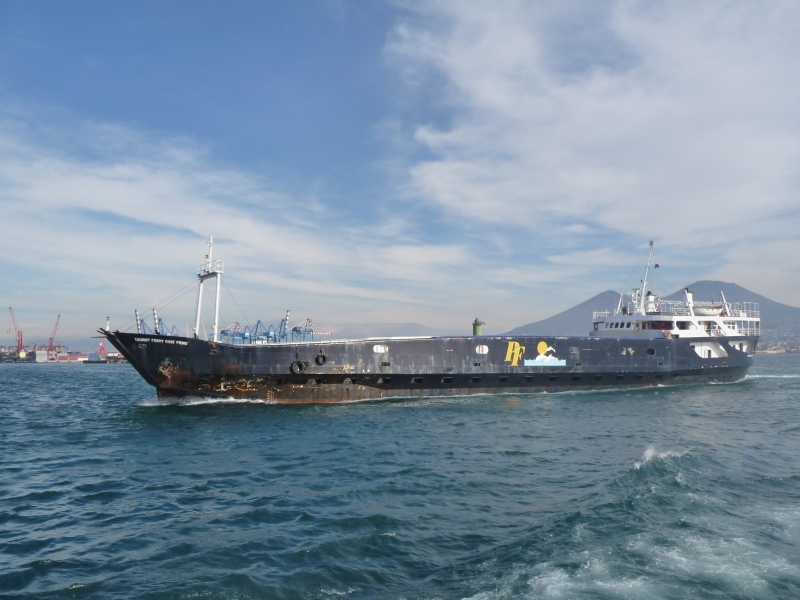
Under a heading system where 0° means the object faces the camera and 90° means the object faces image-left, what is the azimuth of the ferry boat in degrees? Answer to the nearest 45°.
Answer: approximately 90°
